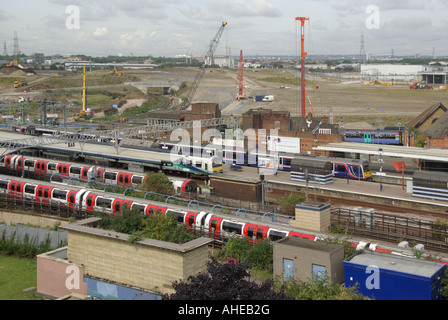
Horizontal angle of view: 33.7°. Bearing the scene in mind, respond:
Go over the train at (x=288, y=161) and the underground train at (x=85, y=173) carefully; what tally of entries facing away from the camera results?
0

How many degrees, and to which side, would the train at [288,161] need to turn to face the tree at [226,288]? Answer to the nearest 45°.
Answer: approximately 45° to its right

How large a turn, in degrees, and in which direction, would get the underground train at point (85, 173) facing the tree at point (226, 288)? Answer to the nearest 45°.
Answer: approximately 45° to its right

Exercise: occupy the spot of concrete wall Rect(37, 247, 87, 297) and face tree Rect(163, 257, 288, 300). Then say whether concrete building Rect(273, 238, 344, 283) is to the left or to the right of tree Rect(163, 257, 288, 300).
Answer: left

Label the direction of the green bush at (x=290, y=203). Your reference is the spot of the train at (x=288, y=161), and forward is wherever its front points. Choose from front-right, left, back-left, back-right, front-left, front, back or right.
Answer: front-right
